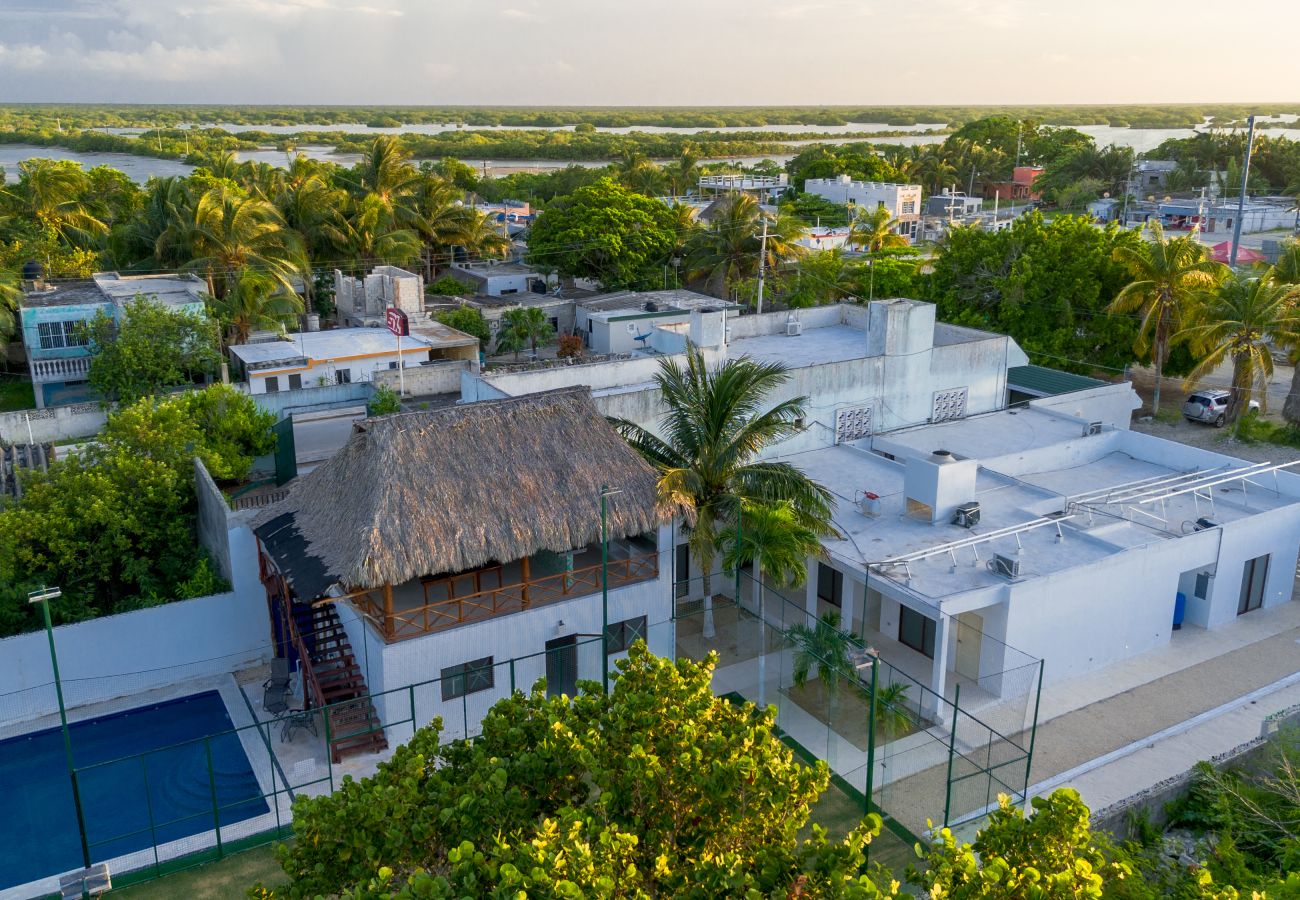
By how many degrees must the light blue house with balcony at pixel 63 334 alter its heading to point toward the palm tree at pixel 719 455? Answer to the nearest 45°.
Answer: approximately 45° to its left

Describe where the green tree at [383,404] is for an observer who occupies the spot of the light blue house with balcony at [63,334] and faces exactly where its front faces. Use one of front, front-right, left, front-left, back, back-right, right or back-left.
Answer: front-left

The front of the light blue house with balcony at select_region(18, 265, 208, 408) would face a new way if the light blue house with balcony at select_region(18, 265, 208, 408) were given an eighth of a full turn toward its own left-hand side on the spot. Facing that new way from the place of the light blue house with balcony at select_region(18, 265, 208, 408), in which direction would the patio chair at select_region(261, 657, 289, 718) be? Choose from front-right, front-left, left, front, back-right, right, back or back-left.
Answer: front-right

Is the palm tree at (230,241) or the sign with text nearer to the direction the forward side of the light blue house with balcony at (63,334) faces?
the sign with text

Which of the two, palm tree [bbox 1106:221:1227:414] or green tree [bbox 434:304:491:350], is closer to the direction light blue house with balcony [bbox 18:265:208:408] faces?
the palm tree

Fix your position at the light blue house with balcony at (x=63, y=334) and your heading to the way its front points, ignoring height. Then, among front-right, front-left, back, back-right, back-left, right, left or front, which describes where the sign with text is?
front-left

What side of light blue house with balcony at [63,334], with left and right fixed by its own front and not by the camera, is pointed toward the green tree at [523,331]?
left

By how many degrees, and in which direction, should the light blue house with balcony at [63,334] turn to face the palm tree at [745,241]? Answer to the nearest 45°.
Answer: approximately 90° to its left

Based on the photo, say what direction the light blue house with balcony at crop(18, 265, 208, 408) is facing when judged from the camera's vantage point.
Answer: facing the viewer

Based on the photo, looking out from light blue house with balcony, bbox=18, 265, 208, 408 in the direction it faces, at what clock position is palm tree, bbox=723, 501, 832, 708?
The palm tree is roughly at 11 o'clock from the light blue house with balcony.

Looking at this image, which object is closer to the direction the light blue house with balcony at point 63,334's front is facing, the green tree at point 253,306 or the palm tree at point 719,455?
the palm tree

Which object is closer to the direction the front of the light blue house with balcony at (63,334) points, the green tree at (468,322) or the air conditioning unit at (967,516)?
the air conditioning unit

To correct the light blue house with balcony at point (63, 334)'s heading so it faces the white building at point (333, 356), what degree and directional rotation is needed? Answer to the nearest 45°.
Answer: approximately 45° to its left

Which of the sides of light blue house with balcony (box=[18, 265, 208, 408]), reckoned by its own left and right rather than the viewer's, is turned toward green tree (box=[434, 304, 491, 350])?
left

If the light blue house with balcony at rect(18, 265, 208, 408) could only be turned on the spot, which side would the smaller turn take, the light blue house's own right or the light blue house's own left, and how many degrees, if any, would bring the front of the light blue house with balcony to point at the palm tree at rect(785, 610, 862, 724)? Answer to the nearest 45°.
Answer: approximately 45° to the light blue house's own left

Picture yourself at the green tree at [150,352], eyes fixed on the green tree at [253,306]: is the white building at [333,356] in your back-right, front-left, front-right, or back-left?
front-right
